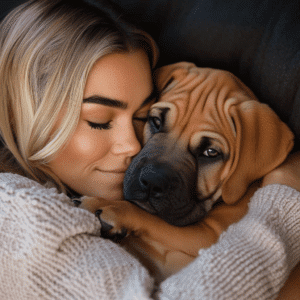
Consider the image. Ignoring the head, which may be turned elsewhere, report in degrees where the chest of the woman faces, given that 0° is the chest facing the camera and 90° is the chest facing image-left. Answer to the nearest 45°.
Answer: approximately 315°

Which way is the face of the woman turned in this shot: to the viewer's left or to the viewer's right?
to the viewer's right
